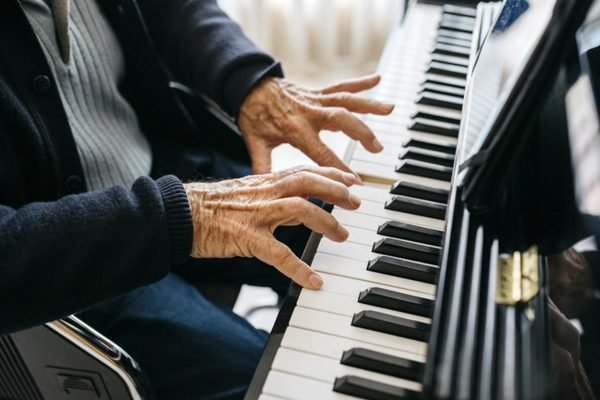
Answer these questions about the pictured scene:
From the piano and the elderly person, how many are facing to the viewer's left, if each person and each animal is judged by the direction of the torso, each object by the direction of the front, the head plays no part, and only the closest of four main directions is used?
1

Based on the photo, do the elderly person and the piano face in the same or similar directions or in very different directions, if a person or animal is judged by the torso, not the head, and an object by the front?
very different directions

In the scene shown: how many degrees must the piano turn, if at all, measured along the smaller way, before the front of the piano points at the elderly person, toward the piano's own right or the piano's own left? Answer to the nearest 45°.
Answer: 0° — it already faces them

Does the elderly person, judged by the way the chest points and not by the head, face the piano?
yes

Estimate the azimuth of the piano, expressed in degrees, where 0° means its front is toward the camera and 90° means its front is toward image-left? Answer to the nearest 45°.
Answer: approximately 90°

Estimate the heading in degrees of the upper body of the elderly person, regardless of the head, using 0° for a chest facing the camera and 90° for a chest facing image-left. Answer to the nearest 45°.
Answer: approximately 315°
